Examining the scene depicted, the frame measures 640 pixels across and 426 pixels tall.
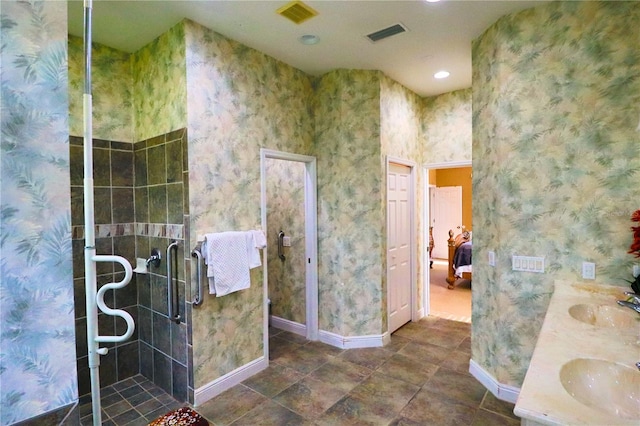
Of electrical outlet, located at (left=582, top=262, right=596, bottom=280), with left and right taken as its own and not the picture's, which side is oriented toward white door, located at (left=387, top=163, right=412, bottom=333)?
right

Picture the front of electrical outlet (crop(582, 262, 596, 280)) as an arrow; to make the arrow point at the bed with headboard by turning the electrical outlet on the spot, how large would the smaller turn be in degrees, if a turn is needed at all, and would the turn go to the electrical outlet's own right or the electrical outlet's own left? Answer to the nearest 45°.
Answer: approximately 135° to the electrical outlet's own right

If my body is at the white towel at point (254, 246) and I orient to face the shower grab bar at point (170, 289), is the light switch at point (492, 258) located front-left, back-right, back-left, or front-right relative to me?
back-left

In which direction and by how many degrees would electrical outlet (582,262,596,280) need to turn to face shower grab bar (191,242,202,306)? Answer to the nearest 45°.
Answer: approximately 45° to its right
